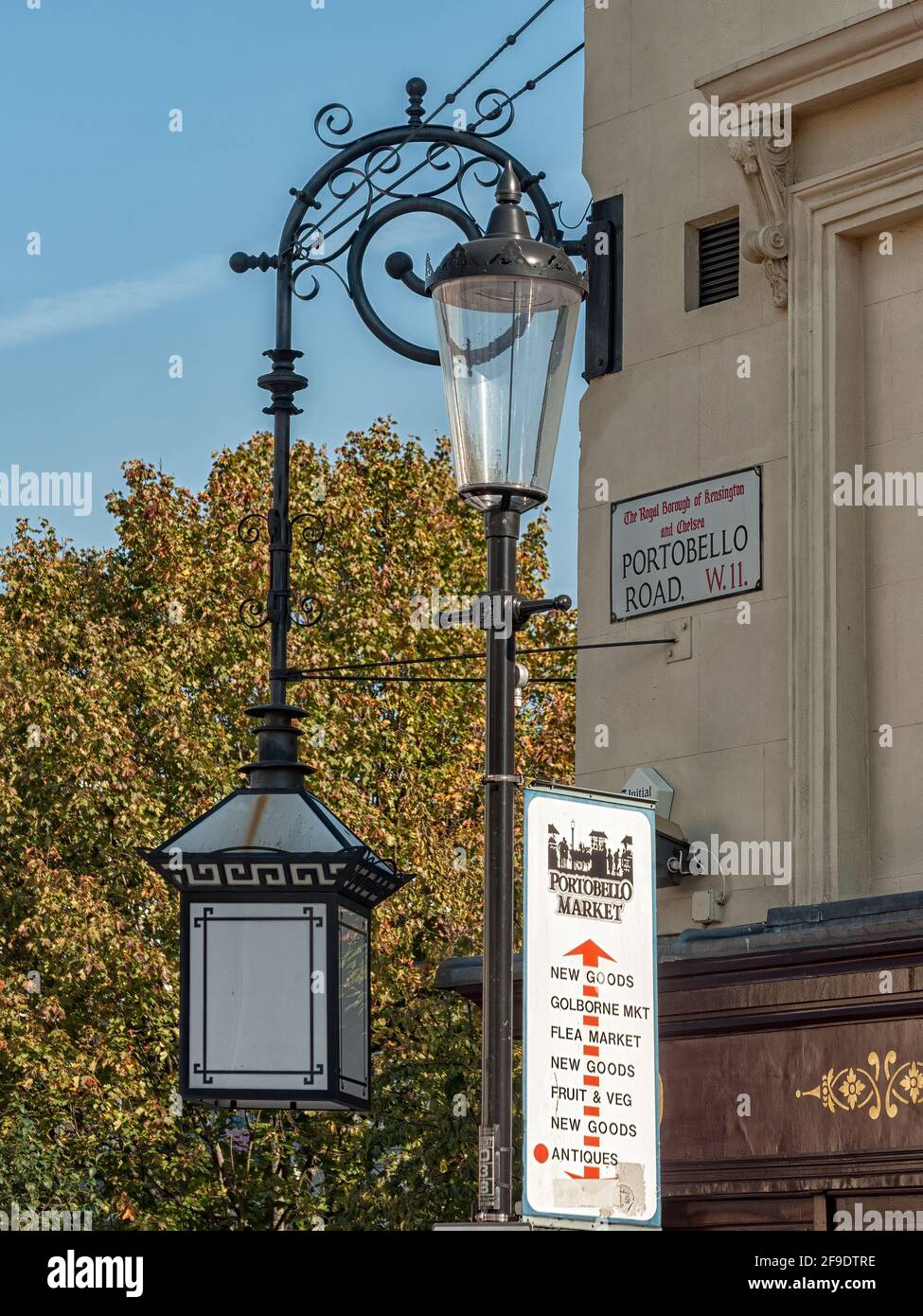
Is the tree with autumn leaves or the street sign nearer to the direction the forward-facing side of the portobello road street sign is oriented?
the street sign

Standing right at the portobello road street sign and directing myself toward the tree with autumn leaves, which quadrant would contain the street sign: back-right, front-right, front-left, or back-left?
back-left

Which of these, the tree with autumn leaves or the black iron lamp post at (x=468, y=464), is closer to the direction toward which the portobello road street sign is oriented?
the black iron lamp post

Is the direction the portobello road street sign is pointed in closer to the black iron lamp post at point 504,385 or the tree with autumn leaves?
the black iron lamp post

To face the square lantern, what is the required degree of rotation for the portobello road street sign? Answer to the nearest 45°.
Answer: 0° — it already faces it

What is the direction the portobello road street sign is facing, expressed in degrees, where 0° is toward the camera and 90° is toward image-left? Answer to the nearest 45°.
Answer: approximately 45°
